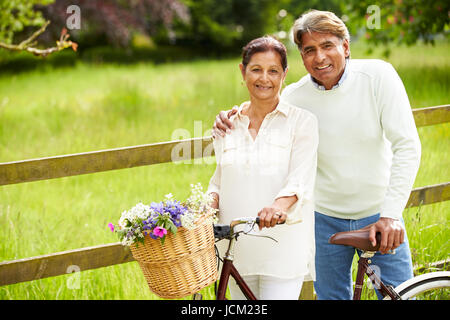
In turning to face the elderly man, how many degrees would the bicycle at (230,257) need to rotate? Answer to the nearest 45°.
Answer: approximately 135° to its right

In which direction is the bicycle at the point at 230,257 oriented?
to the viewer's left

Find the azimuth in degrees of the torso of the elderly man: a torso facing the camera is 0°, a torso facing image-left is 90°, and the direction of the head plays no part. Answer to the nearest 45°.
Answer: approximately 45°
